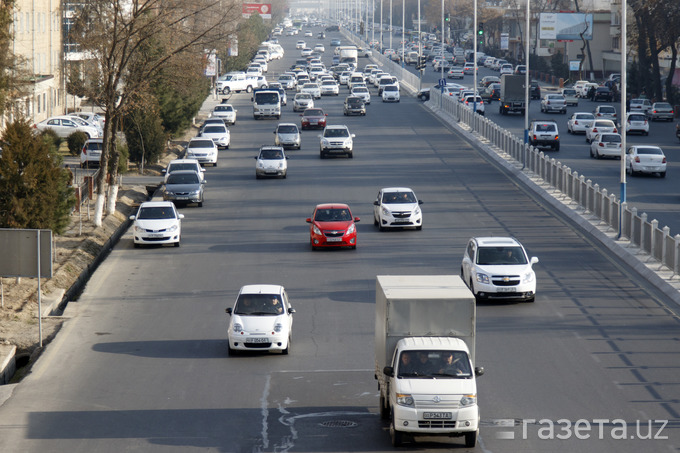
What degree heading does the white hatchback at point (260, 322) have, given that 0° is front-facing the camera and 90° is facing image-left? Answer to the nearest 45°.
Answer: approximately 0°

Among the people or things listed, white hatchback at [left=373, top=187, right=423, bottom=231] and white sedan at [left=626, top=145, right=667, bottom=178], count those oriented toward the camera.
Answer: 1

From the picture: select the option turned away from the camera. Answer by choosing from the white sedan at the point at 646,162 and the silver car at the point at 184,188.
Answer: the white sedan

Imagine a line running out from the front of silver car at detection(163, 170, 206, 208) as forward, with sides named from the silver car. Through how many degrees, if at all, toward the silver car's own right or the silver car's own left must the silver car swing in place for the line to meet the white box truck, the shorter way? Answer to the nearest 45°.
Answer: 0° — it already faces it

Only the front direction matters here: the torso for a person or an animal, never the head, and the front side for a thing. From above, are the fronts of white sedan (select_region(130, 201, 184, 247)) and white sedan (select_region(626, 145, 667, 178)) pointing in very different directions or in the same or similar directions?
very different directions

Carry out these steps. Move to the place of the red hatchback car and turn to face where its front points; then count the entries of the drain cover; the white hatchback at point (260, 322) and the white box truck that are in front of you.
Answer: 3

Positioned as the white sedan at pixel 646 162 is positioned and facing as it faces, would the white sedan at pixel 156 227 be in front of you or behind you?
behind

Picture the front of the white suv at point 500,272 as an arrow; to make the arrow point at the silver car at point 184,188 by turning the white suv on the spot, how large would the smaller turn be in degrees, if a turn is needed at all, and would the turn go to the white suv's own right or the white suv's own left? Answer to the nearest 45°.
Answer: approximately 135° to the white suv's own right

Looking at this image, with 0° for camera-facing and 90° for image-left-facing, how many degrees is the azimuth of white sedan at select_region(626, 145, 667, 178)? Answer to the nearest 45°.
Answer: approximately 180°

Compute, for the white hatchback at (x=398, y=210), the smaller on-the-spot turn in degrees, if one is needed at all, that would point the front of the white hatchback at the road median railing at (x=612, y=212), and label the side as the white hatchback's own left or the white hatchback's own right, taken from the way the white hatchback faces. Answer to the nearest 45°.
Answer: approximately 90° to the white hatchback's own left
